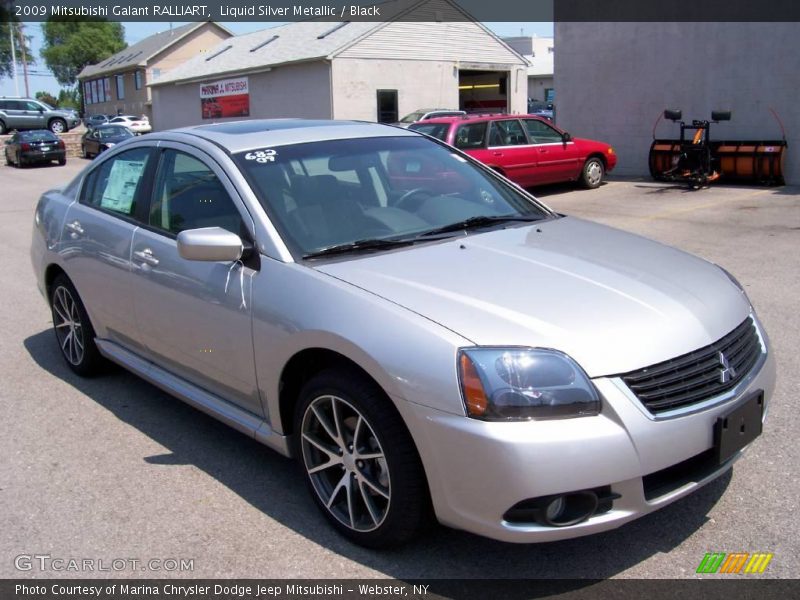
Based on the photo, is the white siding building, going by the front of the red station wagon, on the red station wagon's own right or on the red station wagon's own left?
on the red station wagon's own left

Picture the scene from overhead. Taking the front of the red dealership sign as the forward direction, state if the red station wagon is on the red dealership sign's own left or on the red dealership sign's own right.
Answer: on the red dealership sign's own left

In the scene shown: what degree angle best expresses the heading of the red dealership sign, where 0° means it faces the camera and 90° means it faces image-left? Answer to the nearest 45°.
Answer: approximately 45°

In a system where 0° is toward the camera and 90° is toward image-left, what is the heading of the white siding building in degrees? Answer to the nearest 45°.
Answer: approximately 315°

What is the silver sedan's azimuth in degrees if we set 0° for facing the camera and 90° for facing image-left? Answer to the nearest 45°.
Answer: approximately 315°

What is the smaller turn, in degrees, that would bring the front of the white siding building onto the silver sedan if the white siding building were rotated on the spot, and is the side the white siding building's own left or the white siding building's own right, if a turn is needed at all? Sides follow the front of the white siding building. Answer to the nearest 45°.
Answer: approximately 45° to the white siding building's own right

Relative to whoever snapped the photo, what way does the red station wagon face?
facing away from the viewer and to the right of the viewer

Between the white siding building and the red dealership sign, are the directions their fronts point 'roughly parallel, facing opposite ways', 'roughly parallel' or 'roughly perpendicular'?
roughly perpendicular

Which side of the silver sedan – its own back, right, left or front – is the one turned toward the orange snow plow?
left

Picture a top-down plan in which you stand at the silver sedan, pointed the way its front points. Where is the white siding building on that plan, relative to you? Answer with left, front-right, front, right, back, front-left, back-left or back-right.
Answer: back-left
